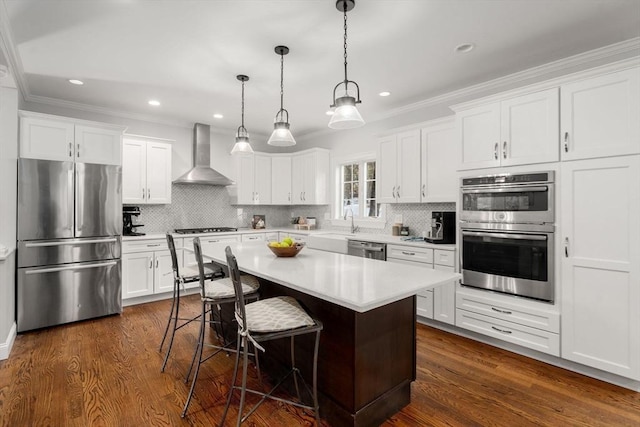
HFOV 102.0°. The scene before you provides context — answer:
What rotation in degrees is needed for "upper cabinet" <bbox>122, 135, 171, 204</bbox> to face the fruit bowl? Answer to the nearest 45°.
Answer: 0° — it already faces it

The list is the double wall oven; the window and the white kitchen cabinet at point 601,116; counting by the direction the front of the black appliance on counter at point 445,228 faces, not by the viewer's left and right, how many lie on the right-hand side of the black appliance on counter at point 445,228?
1

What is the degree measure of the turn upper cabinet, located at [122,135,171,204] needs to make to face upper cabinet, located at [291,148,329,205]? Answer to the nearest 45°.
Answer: approximately 90° to its left

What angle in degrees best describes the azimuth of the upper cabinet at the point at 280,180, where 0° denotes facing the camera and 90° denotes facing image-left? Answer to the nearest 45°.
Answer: approximately 0°

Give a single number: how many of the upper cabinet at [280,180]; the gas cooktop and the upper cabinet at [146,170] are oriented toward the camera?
3

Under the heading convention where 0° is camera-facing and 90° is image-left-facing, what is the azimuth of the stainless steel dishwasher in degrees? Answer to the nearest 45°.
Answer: approximately 45°

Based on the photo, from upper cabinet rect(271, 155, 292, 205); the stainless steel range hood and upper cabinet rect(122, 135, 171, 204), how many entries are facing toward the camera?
3

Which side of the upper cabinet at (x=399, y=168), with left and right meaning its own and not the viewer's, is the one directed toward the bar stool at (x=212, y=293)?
front

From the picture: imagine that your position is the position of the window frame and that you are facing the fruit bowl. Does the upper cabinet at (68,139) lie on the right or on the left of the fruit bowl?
right

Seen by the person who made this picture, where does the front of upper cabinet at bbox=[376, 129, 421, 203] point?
facing the viewer and to the left of the viewer

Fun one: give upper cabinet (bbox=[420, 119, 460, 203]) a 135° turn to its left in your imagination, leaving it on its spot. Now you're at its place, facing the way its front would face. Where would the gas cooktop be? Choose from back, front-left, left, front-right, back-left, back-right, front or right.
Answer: back

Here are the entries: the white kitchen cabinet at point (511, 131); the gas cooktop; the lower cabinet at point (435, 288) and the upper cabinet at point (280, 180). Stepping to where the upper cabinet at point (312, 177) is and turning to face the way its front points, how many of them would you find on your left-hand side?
2

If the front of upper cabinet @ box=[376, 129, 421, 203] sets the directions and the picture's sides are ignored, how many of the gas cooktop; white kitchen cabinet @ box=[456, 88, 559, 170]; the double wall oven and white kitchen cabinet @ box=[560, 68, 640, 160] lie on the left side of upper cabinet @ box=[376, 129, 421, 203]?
3
